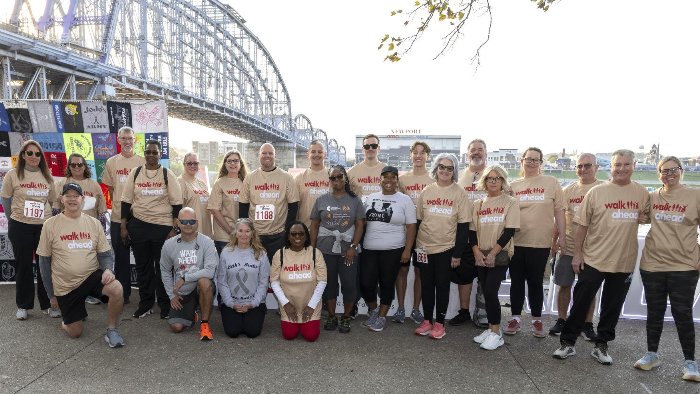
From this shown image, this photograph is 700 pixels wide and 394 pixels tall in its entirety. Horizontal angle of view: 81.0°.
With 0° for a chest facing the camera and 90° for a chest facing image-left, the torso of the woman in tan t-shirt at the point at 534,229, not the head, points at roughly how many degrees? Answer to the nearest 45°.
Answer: approximately 0°

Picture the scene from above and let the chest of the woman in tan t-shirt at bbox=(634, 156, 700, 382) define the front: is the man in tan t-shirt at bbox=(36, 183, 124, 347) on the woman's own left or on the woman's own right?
on the woman's own right

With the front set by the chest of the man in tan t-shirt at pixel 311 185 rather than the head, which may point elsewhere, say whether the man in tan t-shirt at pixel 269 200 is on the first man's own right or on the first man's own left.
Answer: on the first man's own right

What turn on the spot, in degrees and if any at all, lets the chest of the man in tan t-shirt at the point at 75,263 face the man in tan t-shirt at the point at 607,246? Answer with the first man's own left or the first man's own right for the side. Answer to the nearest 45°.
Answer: approximately 45° to the first man's own left

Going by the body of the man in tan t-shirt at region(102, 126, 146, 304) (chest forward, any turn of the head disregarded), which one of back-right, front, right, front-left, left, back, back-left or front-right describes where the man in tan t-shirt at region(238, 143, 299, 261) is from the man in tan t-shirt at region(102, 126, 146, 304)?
front-left

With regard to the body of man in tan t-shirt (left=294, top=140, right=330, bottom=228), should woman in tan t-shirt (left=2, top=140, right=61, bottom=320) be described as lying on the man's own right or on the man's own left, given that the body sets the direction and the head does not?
on the man's own right

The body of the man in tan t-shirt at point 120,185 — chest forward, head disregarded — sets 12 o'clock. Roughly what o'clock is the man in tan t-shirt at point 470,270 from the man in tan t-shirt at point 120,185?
the man in tan t-shirt at point 470,270 is roughly at 10 o'clock from the man in tan t-shirt at point 120,185.
